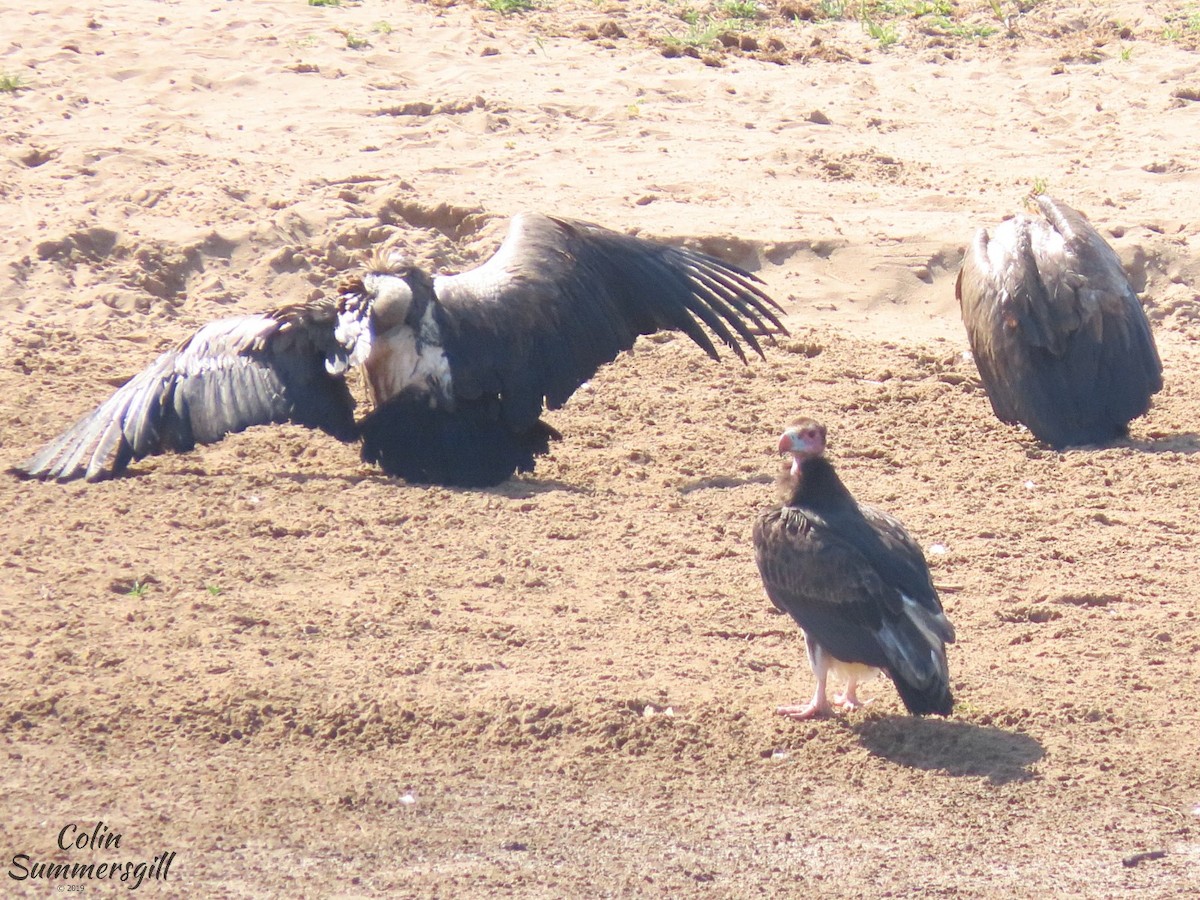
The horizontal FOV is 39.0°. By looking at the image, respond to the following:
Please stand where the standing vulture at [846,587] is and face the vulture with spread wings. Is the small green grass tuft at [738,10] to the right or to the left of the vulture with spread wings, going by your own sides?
right

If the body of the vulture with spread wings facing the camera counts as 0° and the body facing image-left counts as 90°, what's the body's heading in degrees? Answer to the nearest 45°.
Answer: approximately 135°

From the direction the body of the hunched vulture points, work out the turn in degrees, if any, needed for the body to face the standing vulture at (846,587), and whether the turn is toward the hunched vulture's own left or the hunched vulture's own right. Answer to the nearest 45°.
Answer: approximately 180°

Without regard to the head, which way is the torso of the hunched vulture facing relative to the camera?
away from the camera

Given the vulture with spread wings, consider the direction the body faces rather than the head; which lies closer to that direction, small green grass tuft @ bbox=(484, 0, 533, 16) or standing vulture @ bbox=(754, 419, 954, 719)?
the small green grass tuft

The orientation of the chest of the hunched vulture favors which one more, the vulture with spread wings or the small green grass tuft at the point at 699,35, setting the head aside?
the small green grass tuft

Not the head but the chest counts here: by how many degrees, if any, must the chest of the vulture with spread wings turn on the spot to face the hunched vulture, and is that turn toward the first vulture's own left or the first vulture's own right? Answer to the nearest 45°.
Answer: approximately 135° to the first vulture's own right

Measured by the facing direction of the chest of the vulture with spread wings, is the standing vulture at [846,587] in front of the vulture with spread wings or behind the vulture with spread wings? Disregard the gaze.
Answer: behind

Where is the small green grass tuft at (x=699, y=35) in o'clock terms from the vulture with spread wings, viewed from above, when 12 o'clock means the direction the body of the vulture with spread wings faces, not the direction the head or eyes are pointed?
The small green grass tuft is roughly at 2 o'clock from the vulture with spread wings.
